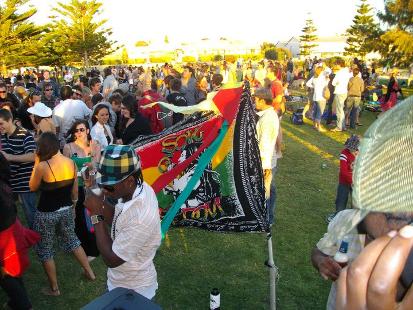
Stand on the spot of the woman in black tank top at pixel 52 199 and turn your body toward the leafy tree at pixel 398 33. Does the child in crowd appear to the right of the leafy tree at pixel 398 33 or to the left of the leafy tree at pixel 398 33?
right

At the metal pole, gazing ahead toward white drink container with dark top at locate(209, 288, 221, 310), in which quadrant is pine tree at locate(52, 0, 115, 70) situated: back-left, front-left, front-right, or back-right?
front-right

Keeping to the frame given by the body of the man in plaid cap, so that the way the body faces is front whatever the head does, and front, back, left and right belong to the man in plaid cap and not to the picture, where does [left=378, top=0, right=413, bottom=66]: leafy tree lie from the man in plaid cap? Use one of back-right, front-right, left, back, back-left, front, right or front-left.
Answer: back-right

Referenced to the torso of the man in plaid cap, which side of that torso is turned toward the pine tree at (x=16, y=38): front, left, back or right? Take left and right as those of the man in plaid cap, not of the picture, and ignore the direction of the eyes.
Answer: right

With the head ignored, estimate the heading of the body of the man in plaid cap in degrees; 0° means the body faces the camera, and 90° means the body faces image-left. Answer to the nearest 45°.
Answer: approximately 90°

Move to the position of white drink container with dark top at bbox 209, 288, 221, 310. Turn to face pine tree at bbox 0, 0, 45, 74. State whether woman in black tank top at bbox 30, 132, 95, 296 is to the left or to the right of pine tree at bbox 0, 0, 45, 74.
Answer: left

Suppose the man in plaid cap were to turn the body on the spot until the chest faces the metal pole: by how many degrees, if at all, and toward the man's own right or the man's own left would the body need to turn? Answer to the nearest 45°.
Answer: approximately 180°

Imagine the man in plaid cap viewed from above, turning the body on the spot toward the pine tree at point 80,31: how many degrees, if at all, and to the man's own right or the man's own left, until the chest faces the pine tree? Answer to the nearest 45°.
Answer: approximately 90° to the man's own right
